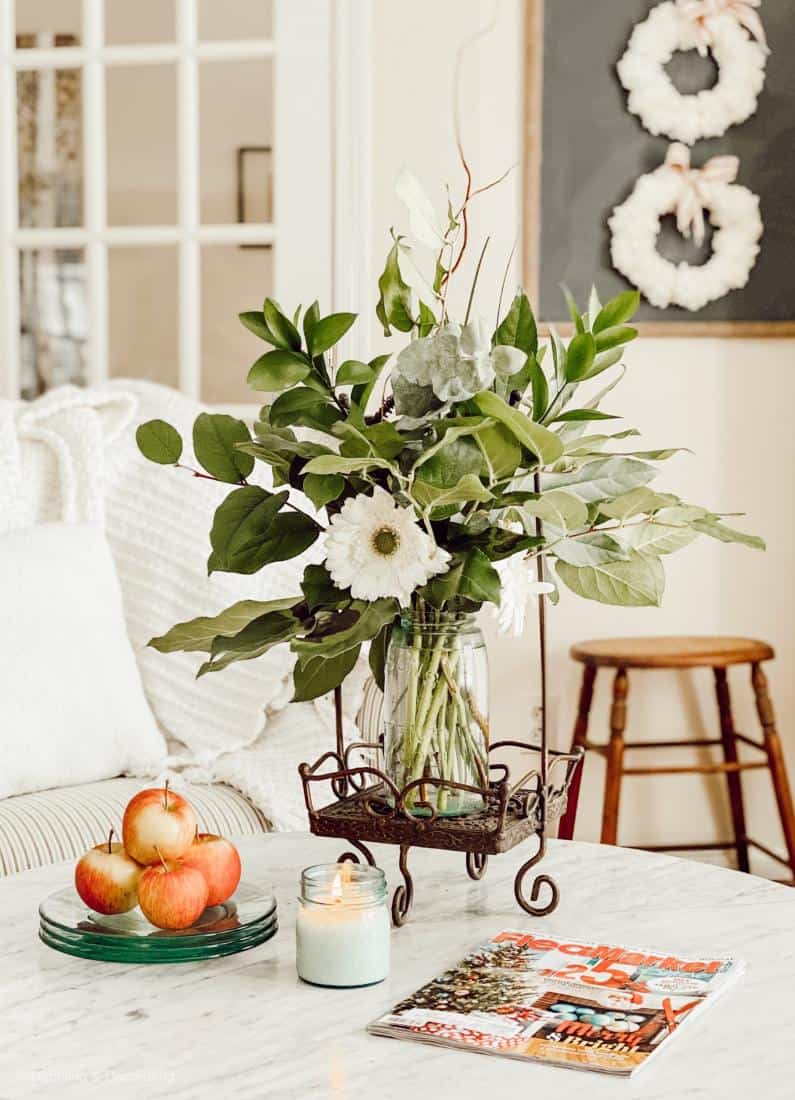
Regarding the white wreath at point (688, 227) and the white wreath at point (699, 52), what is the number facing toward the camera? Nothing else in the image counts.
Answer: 2

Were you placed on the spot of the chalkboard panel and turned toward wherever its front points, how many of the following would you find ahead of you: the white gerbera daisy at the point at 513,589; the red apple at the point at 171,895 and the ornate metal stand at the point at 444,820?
3

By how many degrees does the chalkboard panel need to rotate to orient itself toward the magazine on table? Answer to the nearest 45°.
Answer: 0° — it already faces it

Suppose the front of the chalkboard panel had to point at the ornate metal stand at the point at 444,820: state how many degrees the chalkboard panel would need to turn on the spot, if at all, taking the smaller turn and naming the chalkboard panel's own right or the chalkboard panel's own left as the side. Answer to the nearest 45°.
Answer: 0° — it already faces it
